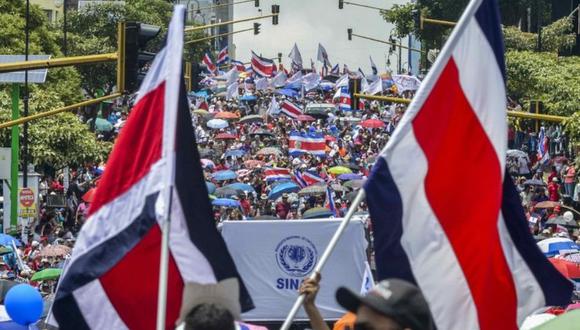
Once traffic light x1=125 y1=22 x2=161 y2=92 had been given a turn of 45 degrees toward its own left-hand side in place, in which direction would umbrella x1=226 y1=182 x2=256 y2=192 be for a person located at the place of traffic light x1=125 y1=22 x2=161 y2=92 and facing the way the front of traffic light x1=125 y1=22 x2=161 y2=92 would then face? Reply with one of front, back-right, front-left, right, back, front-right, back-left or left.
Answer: front-left

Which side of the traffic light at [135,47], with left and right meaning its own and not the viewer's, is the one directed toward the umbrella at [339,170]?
left

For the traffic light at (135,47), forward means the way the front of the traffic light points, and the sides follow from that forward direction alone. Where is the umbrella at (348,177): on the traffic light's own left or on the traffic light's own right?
on the traffic light's own left

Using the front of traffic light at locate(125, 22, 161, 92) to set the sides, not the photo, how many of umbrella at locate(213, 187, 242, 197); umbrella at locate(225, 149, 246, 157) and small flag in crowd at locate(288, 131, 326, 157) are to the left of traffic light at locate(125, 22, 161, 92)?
3

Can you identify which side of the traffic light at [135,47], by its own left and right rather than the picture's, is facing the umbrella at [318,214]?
left
